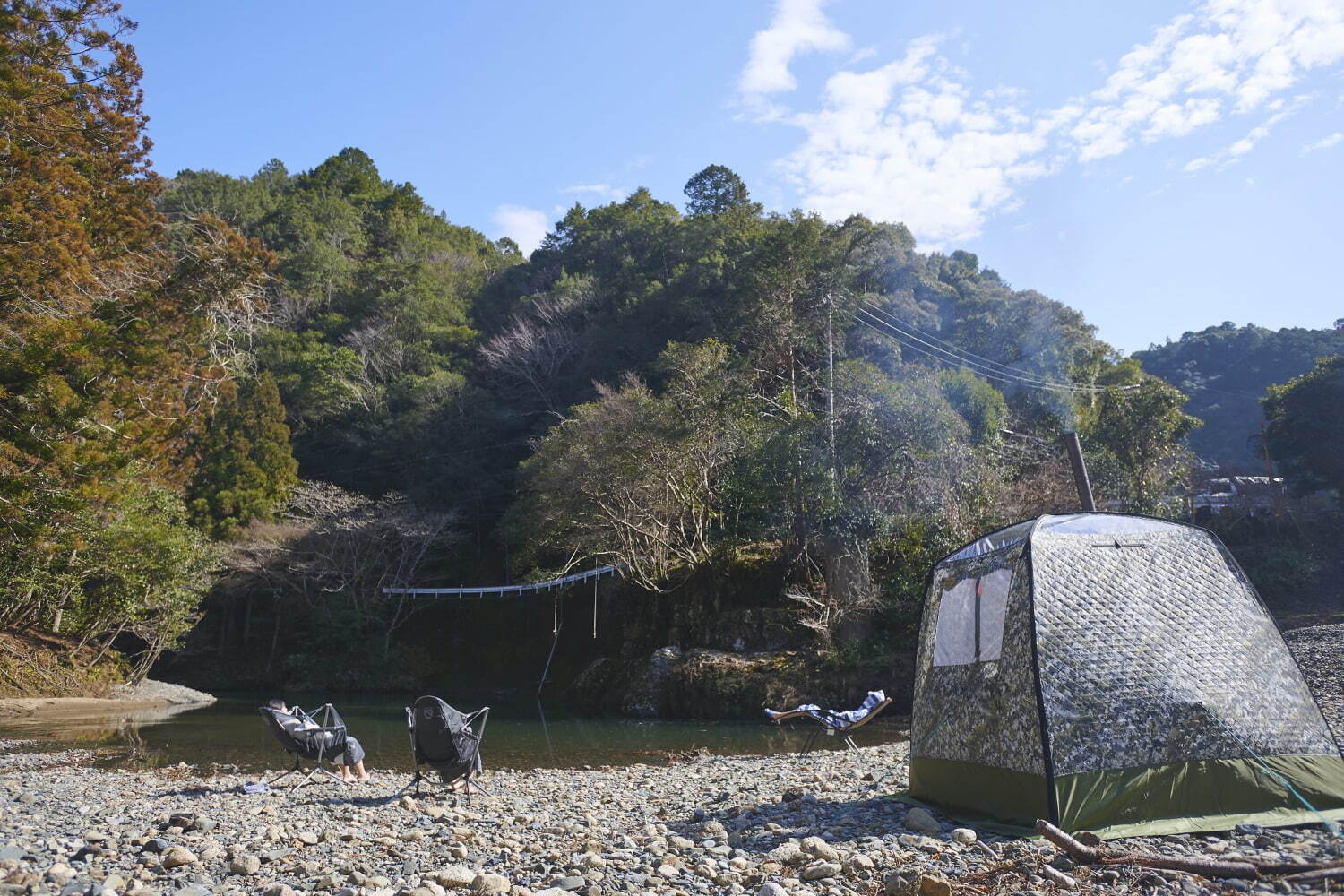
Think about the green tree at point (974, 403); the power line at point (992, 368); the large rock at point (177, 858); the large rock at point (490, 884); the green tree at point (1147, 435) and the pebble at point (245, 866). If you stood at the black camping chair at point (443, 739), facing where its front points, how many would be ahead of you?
3

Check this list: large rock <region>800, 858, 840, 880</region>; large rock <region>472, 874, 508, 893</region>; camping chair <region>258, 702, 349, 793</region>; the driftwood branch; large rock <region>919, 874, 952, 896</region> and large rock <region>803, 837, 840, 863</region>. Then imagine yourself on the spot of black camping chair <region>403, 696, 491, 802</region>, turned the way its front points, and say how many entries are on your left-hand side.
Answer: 1

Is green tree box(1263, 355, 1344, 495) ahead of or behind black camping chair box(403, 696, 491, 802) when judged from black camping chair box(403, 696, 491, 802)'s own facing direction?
ahead

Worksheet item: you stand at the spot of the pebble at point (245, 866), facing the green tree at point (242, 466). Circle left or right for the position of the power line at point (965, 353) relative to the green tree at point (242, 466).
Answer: right

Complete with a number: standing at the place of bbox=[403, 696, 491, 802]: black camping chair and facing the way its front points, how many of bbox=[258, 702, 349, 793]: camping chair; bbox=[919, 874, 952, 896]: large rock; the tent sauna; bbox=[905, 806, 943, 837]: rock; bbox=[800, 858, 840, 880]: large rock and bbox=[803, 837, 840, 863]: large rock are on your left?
1

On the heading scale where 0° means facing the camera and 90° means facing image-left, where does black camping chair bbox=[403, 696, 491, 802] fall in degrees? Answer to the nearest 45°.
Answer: approximately 225°

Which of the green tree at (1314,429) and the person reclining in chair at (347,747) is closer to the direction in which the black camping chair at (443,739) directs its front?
the green tree

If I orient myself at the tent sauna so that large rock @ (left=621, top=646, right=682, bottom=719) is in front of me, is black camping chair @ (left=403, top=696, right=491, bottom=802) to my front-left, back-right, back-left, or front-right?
front-left

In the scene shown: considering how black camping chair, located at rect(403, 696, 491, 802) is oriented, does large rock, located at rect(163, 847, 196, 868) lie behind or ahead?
behind

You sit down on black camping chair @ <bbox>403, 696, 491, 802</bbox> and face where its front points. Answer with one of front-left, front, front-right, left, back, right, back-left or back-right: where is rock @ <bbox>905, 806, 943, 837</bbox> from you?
right

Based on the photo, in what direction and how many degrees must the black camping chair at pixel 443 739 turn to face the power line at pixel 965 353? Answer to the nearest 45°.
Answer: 0° — it already faces it

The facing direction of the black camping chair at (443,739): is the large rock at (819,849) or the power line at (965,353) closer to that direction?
the power line

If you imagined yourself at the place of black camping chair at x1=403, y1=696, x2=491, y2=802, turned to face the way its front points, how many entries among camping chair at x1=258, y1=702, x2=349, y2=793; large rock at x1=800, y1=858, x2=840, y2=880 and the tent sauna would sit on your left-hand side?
1

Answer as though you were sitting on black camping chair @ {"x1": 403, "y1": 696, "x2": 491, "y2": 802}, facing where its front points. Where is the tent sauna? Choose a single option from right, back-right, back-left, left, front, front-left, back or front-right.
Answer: right

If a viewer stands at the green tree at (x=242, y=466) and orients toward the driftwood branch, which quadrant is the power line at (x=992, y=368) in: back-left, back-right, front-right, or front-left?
front-left

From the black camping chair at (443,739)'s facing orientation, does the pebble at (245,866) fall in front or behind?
behind

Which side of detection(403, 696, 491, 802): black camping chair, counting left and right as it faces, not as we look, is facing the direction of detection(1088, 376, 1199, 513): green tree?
front

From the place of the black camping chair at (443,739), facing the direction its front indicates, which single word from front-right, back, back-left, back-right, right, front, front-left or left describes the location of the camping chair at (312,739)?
left
